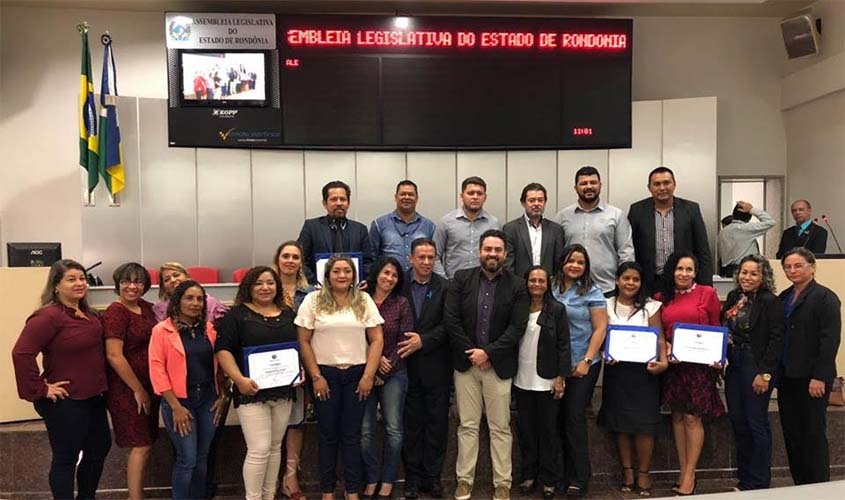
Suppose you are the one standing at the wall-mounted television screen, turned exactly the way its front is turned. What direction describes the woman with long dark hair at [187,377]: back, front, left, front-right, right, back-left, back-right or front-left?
front

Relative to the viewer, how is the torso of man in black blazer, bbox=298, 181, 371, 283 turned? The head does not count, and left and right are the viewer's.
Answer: facing the viewer

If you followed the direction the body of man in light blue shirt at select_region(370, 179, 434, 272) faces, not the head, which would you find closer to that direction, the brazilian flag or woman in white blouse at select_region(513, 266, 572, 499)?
the woman in white blouse

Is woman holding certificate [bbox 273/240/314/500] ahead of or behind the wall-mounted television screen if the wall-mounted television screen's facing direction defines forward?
ahead

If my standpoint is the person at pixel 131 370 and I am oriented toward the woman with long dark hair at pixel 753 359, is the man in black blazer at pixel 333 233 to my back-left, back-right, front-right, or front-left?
front-left

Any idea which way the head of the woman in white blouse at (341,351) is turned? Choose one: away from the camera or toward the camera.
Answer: toward the camera

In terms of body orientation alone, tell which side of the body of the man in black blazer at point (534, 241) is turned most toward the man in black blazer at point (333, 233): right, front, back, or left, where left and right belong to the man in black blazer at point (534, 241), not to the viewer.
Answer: right

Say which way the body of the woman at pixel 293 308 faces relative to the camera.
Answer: toward the camera

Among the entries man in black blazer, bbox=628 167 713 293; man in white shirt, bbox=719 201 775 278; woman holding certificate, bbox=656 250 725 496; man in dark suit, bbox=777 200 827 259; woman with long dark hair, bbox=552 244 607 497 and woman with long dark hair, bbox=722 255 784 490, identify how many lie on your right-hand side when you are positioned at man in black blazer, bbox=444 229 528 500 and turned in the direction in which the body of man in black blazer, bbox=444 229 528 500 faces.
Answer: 0

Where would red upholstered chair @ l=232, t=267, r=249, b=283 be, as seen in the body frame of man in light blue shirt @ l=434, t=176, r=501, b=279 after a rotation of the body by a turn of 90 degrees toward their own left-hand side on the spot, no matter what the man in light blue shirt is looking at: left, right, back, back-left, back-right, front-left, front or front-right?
back-left

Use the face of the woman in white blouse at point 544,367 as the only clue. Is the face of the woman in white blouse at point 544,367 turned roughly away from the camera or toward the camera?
toward the camera

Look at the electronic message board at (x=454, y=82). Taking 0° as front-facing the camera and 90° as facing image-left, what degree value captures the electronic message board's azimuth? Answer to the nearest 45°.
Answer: approximately 0°

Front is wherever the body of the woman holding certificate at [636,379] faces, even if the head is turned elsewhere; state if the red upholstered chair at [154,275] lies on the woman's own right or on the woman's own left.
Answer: on the woman's own right

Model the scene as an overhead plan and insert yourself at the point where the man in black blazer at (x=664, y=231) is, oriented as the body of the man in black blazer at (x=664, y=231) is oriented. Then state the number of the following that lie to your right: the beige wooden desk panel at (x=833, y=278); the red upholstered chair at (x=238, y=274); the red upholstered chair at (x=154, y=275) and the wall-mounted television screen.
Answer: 3

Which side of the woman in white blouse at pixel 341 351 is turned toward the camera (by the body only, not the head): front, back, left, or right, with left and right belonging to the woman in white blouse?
front

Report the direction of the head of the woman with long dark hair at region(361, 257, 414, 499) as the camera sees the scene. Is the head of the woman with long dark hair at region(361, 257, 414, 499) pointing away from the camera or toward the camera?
toward the camera

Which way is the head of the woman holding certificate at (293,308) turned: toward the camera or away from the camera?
toward the camera
